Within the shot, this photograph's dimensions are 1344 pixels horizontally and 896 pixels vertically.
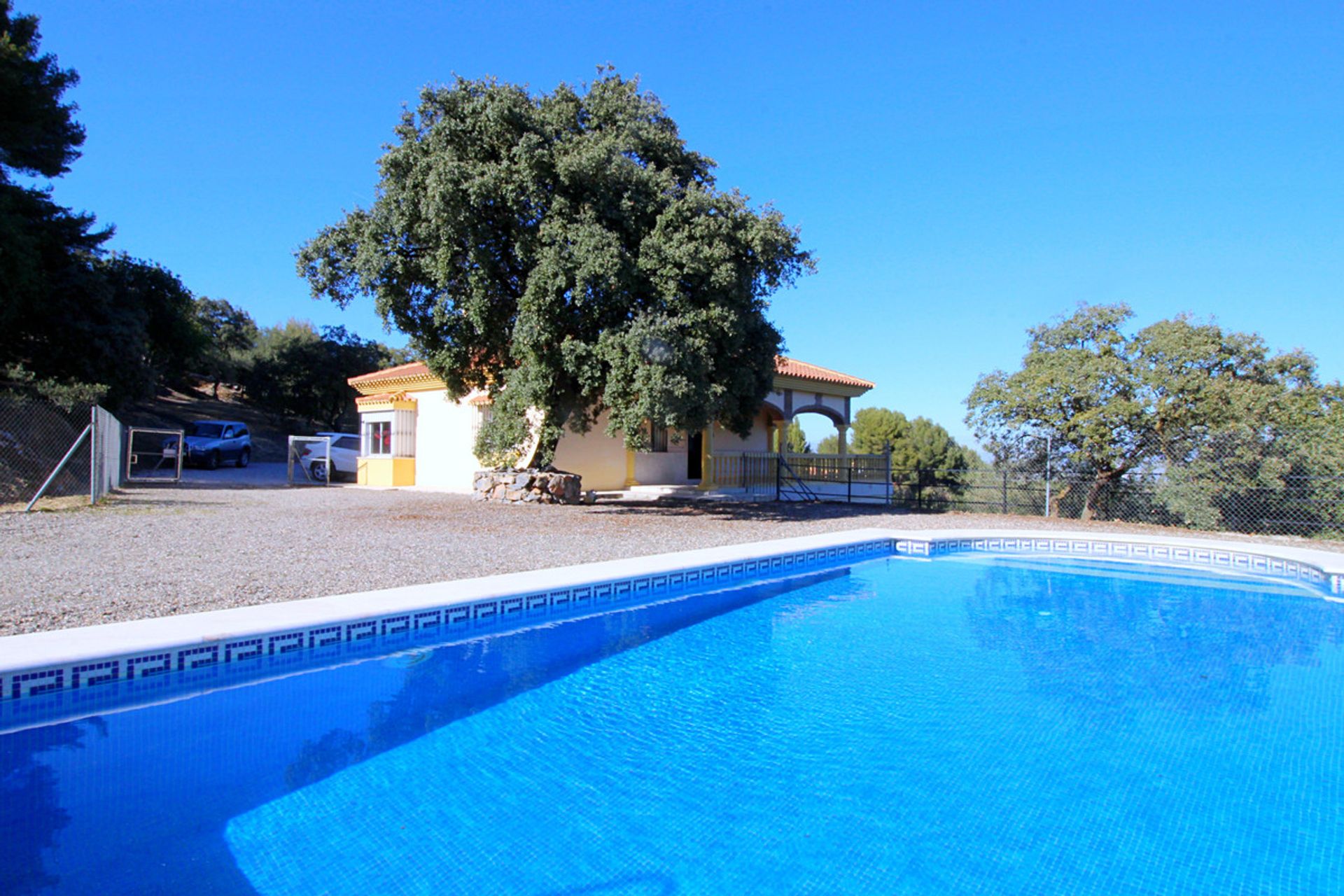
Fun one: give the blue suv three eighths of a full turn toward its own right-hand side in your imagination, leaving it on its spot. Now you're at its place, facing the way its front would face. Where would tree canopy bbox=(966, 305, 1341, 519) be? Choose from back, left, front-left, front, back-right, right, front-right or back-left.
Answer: back-right

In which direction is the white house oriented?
toward the camera

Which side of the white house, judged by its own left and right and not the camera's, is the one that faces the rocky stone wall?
front

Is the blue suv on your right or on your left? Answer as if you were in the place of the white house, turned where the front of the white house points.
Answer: on your right

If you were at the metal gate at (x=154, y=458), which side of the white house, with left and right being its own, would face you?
right

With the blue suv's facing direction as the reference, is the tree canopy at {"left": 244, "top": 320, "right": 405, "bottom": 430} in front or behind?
behind

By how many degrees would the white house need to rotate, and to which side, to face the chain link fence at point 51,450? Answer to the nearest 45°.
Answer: approximately 45° to its right

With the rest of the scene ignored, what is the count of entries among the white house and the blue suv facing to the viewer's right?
0

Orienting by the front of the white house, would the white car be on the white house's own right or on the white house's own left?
on the white house's own right

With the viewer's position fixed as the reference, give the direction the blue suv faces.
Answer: facing the viewer and to the left of the viewer

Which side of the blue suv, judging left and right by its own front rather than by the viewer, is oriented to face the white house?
left

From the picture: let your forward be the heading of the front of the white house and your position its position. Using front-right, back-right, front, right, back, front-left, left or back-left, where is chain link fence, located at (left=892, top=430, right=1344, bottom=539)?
front-left

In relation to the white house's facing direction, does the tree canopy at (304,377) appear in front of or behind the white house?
behind

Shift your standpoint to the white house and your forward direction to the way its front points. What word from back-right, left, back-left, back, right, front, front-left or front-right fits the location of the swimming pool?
front

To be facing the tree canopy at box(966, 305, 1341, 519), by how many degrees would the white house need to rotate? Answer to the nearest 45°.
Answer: approximately 45° to its left

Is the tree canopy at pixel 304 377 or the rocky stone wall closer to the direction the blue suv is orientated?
the rocky stone wall
